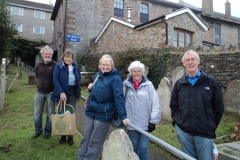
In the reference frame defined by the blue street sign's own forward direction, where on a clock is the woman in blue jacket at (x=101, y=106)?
The woman in blue jacket is roughly at 12 o'clock from the blue street sign.

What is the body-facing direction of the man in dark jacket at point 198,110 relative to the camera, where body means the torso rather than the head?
toward the camera

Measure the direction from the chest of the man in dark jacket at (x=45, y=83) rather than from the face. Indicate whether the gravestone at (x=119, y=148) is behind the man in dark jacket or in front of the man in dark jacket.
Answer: in front

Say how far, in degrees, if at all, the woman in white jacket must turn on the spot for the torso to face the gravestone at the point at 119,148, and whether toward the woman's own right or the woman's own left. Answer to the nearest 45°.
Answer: approximately 45° to the woman's own right

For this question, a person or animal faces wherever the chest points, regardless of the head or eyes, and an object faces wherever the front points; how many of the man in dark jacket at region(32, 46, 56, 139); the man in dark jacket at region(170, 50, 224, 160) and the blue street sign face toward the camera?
3

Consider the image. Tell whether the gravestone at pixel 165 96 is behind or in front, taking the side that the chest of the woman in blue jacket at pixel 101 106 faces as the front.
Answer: behind

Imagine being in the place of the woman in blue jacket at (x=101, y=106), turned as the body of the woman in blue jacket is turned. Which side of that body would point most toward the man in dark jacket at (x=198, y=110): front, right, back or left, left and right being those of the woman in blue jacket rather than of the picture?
left

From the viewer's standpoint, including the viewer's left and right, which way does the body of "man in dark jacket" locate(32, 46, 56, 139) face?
facing the viewer

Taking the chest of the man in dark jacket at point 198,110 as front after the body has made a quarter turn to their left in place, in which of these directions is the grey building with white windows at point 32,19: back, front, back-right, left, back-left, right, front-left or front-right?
back-left

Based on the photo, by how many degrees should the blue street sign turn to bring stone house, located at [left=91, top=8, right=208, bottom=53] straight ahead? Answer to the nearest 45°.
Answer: approximately 45° to its left

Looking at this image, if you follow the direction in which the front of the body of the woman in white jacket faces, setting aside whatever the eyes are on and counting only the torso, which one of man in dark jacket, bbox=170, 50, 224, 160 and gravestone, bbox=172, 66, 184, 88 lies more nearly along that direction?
the man in dark jacket

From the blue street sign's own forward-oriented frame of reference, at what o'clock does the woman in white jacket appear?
The woman in white jacket is roughly at 12 o'clock from the blue street sign.
